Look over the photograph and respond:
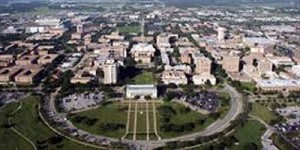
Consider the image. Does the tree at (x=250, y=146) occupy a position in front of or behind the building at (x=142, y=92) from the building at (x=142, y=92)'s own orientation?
in front

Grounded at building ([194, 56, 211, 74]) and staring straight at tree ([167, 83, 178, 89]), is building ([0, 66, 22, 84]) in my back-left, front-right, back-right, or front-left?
front-right

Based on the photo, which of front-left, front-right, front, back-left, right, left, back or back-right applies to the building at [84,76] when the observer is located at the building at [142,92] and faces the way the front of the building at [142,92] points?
back-right

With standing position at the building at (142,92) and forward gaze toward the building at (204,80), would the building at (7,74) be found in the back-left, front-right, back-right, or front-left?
back-left

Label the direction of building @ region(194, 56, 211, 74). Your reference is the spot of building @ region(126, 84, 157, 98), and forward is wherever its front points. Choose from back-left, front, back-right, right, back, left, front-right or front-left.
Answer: back-left

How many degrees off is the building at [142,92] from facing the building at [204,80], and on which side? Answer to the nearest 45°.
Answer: approximately 135° to its left

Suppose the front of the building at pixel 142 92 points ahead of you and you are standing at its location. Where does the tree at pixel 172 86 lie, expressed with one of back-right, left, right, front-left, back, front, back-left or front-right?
back-left

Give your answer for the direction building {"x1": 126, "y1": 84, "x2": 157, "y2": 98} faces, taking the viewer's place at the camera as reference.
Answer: facing the viewer

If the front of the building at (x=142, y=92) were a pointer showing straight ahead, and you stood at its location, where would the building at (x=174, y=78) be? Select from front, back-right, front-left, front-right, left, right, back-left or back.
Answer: back-left

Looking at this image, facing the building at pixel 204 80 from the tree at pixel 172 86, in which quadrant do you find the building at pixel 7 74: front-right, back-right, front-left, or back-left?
back-left

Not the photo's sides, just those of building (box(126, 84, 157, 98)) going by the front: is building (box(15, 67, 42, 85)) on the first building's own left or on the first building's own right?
on the first building's own right

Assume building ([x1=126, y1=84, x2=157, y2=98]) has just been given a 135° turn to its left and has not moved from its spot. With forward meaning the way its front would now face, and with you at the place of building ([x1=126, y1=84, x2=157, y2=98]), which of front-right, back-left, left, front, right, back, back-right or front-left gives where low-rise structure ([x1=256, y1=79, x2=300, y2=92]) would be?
front-right

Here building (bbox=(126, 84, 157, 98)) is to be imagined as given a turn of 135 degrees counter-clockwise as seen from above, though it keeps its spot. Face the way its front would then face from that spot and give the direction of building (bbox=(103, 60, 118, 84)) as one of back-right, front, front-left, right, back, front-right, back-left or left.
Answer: left
